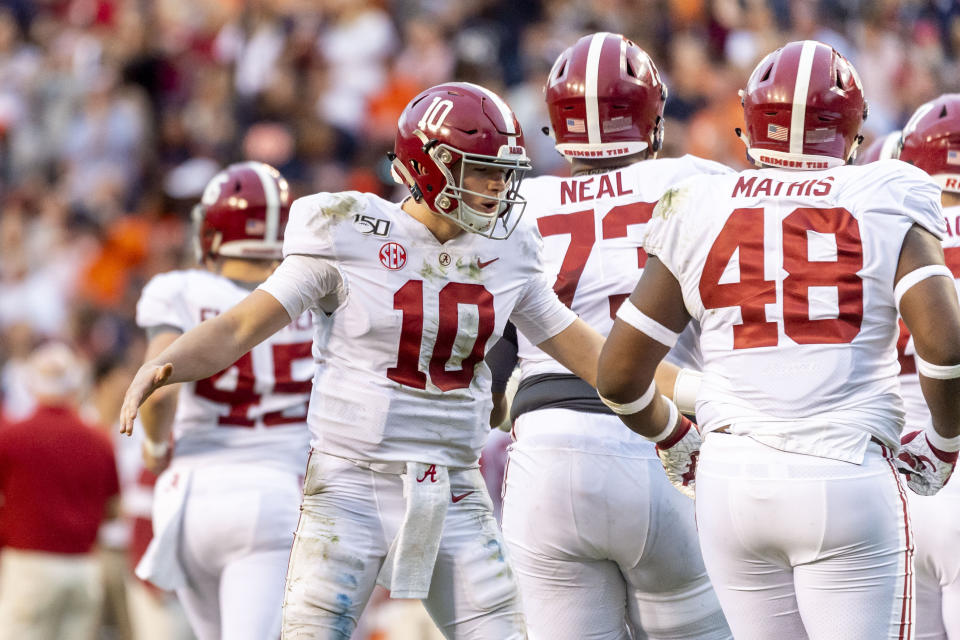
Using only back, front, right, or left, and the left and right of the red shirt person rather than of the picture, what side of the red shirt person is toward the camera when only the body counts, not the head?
back

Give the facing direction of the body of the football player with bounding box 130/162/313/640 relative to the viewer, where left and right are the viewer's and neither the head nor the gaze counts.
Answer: facing away from the viewer and to the left of the viewer

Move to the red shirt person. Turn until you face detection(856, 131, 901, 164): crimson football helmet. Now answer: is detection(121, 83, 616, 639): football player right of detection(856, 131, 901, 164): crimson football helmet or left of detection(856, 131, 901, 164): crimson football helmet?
right

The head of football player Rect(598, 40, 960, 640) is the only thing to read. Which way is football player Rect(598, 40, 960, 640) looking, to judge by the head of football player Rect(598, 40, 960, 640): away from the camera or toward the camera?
away from the camera

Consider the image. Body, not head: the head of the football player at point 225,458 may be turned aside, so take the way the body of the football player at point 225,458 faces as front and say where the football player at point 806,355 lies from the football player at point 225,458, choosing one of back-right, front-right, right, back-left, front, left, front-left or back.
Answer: back

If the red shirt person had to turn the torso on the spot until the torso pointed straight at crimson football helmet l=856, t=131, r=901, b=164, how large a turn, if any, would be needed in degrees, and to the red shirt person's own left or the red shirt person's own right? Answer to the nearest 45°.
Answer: approximately 135° to the red shirt person's own right

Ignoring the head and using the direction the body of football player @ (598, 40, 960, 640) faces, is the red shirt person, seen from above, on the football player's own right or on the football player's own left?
on the football player's own left

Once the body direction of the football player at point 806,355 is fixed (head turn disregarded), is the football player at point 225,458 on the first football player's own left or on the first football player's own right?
on the first football player's own left

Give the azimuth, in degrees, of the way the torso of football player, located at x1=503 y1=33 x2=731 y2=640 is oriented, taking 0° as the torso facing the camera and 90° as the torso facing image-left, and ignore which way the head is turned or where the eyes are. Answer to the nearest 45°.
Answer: approximately 180°

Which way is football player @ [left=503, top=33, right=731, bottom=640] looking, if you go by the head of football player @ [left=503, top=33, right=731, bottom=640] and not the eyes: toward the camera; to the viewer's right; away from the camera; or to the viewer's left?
away from the camera

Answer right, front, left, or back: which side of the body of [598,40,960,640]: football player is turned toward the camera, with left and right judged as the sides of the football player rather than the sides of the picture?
back
